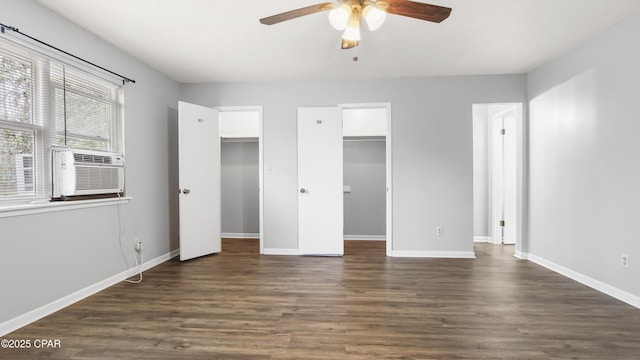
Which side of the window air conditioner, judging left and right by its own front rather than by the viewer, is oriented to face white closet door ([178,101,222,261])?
left

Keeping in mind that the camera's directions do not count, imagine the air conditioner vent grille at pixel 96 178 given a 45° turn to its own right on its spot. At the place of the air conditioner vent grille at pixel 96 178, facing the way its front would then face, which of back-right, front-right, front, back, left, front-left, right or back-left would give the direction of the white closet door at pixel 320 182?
left

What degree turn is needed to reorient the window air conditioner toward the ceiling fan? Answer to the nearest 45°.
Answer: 0° — it already faces it

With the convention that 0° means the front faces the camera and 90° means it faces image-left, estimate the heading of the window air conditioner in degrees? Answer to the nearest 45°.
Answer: approximately 315°

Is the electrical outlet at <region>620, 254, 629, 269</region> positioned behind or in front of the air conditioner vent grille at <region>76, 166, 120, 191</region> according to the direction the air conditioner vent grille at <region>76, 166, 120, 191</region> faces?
in front

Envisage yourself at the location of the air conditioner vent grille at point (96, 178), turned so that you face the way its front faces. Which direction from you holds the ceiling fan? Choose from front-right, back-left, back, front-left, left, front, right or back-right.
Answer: front

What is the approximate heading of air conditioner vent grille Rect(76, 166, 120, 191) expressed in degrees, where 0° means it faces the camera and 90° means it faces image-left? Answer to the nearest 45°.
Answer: approximately 315°

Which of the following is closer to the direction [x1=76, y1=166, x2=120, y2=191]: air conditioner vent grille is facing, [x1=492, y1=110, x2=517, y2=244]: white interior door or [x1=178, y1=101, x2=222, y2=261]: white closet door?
the white interior door

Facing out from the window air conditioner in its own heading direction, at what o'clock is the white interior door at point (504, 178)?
The white interior door is roughly at 11 o'clock from the window air conditioner.
